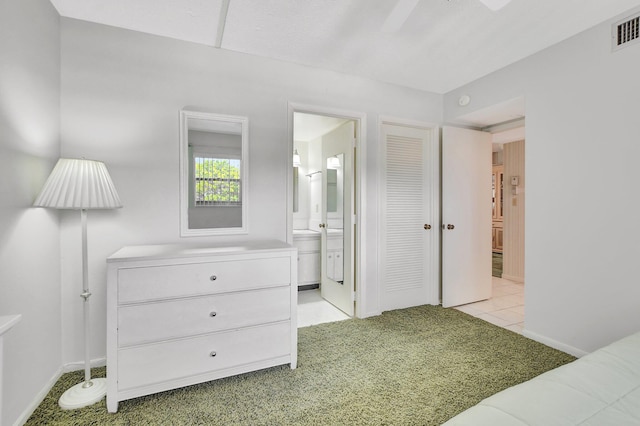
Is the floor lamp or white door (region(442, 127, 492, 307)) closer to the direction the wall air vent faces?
the floor lamp

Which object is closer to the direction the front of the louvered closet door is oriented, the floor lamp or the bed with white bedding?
the bed with white bedding

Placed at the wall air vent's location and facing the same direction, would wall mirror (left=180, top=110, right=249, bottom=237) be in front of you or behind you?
in front

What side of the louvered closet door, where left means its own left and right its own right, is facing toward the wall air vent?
front

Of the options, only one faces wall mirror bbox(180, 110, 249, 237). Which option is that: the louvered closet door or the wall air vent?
the wall air vent

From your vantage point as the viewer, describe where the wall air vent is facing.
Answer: facing the viewer and to the left of the viewer

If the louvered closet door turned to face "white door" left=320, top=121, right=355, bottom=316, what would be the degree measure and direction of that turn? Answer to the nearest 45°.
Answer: approximately 135° to its right

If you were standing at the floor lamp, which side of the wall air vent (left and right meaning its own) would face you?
front

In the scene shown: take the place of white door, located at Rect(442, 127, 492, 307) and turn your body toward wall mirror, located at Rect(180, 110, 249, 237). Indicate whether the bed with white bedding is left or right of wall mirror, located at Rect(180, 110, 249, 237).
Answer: left

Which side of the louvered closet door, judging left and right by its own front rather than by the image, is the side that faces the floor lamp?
right

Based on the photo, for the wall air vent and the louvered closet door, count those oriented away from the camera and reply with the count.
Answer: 0

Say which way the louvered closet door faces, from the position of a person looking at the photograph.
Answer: facing the viewer and to the right of the viewer

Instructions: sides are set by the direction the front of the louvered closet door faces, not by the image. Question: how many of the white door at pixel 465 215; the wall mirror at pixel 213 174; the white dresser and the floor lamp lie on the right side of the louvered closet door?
3

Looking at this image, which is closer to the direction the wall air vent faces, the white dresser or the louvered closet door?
the white dresser

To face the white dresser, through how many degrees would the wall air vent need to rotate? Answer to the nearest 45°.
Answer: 0° — it already faces it
